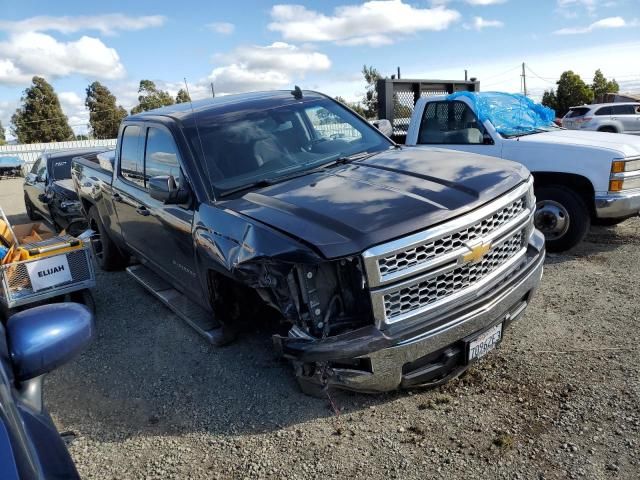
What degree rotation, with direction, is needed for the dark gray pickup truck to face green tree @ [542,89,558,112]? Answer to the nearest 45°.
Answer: approximately 90° to its left

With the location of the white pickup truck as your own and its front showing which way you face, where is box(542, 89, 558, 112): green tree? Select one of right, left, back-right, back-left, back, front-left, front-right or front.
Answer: back-left

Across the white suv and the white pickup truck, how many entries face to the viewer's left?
0

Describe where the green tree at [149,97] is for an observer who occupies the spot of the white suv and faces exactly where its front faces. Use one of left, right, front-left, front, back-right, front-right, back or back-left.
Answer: back-left

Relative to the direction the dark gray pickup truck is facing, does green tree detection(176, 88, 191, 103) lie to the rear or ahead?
to the rear

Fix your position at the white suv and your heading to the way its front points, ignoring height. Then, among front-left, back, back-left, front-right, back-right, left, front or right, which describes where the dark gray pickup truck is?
back-right

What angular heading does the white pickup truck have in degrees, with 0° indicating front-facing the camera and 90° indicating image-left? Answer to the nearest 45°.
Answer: approximately 315°

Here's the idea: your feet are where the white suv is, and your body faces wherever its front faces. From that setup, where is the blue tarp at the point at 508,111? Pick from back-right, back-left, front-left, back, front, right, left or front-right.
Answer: back-right

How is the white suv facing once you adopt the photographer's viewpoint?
facing away from the viewer and to the right of the viewer

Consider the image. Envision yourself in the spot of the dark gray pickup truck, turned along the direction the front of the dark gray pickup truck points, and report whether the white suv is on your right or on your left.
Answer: on your left

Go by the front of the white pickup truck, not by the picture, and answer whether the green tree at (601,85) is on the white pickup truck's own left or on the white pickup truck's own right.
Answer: on the white pickup truck's own left
